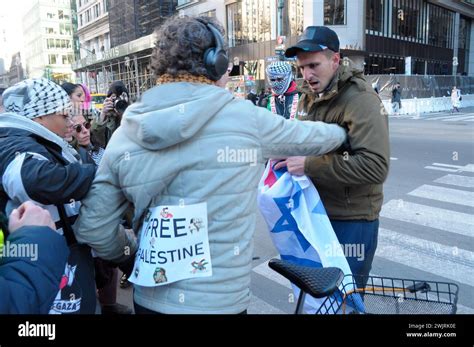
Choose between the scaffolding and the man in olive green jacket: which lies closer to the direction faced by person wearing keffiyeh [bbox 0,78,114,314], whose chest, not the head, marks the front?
the man in olive green jacket

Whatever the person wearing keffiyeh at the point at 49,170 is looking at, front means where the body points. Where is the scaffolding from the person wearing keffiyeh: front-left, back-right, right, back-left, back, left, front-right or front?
left

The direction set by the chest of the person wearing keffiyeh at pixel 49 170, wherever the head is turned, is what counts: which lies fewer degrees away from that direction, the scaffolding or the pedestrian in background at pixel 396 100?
the pedestrian in background

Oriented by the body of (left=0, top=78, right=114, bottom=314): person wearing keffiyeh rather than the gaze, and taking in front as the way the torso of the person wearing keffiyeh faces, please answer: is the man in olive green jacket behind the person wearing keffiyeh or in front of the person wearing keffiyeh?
in front

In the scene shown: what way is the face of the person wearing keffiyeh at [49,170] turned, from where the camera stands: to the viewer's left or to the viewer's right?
to the viewer's right

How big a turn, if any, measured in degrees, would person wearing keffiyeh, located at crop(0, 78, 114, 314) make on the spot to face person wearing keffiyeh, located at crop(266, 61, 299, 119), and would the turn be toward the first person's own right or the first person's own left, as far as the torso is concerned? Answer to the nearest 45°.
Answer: approximately 45° to the first person's own left

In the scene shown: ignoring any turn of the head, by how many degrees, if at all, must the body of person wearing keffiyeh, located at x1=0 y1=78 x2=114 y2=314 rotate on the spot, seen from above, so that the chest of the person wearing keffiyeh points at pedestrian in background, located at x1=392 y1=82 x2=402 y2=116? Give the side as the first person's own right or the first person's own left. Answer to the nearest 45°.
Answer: approximately 45° to the first person's own left

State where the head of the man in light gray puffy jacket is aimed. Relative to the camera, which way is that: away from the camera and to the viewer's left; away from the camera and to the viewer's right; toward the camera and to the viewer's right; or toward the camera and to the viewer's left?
away from the camera and to the viewer's right

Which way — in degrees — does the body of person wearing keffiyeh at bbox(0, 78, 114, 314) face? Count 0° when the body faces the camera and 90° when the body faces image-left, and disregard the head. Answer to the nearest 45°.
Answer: approximately 270°

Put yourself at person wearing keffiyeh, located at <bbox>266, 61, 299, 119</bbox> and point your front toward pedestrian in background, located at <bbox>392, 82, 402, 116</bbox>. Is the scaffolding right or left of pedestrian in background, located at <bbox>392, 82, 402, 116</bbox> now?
left

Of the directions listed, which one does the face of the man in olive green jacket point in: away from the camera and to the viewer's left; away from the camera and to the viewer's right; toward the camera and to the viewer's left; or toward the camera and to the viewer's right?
toward the camera and to the viewer's left
